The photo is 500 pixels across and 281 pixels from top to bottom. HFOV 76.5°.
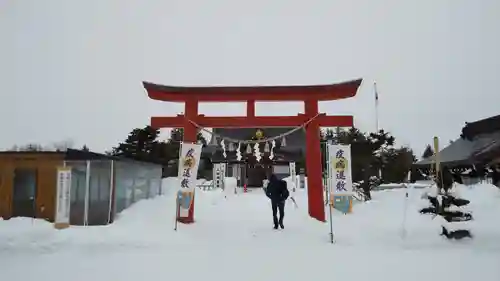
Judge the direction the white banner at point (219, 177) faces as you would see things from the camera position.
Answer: facing the viewer

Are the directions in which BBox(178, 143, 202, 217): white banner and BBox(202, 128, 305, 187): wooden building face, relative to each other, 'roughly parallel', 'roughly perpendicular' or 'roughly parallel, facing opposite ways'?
roughly parallel

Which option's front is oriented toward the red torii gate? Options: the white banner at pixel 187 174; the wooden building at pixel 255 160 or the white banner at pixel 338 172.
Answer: the wooden building

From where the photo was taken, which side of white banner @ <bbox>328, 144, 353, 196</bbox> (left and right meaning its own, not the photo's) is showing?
front

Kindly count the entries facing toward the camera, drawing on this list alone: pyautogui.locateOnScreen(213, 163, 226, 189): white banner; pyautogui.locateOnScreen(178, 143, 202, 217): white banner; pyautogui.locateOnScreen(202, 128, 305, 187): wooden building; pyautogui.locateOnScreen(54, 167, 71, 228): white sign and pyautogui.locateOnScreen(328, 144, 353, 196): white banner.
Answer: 5

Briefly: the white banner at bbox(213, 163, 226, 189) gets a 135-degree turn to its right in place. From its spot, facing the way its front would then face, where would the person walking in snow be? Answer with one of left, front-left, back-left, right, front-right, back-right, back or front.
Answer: back-left

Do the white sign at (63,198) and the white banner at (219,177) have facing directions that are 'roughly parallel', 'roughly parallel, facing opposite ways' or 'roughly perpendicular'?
roughly parallel

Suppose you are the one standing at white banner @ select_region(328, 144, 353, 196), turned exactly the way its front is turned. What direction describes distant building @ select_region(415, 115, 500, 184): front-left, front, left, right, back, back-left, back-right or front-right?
back-left

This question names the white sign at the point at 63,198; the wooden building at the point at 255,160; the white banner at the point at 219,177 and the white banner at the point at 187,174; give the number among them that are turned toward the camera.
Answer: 4

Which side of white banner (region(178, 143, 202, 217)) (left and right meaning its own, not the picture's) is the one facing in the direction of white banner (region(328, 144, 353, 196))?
left

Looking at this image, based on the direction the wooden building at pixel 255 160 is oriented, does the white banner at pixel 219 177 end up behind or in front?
in front

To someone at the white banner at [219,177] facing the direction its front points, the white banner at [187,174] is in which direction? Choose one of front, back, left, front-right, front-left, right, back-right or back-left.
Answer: front

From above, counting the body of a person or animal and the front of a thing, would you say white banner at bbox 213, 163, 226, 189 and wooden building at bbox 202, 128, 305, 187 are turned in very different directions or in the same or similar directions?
same or similar directions

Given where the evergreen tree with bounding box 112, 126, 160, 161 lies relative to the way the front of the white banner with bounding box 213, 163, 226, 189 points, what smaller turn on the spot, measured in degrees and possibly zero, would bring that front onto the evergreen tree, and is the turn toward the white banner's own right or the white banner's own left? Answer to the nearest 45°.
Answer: approximately 135° to the white banner's own right

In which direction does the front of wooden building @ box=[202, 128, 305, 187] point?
toward the camera

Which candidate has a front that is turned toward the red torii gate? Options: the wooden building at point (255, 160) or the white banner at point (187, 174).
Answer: the wooden building
